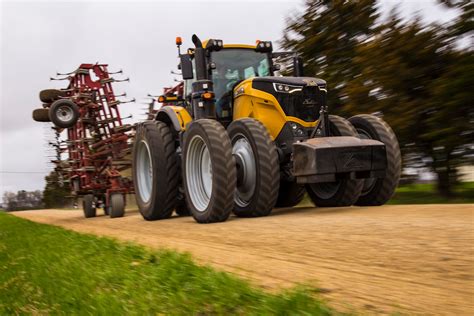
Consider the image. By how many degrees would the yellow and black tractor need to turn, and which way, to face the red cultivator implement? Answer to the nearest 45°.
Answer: approximately 180°

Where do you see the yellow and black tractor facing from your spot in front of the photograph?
facing the viewer and to the right of the viewer

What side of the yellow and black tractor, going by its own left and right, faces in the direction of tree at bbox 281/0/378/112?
left
